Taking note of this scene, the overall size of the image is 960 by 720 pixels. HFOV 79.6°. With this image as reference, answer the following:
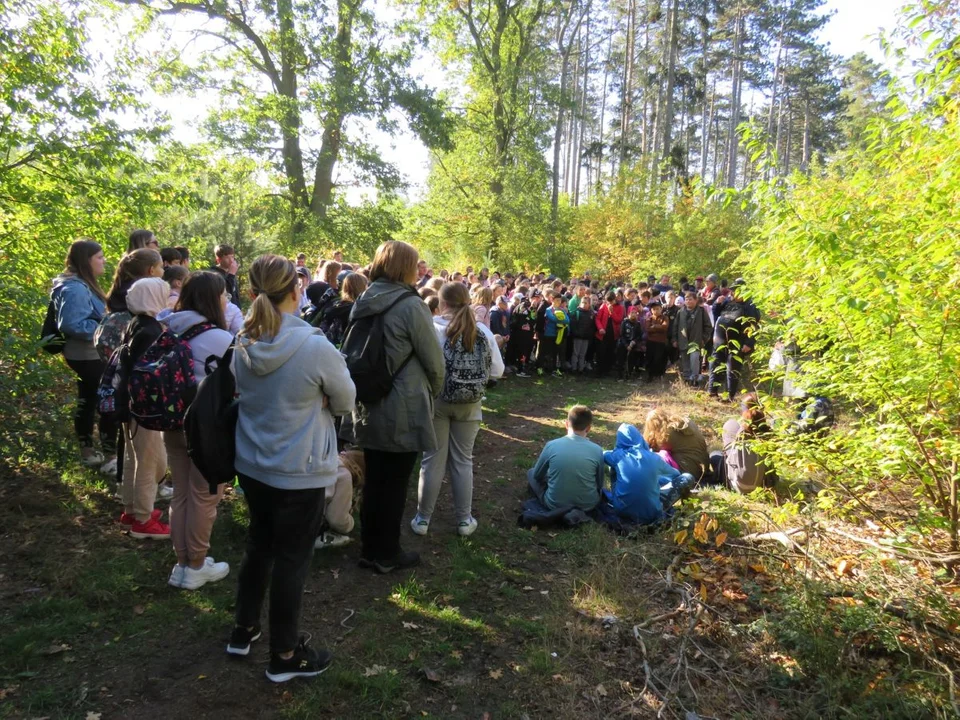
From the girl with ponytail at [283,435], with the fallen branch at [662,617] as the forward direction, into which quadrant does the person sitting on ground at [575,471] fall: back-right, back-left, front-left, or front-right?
front-left

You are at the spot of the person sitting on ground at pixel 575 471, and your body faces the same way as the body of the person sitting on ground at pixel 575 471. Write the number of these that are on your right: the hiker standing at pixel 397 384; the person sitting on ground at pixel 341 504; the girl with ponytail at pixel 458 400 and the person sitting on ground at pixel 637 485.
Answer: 1

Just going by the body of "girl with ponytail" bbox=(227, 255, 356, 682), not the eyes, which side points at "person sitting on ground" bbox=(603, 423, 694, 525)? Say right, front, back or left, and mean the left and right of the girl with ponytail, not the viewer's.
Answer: front

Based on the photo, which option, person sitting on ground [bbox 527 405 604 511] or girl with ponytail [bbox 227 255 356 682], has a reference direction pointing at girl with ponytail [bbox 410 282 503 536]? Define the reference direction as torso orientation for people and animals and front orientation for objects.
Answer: girl with ponytail [bbox 227 255 356 682]

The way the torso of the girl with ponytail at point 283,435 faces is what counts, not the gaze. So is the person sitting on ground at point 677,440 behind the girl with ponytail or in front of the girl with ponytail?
in front

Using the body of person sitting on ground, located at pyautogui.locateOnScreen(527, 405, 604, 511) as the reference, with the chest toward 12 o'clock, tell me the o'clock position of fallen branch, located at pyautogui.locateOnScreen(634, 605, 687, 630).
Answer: The fallen branch is roughly at 5 o'clock from the person sitting on ground.

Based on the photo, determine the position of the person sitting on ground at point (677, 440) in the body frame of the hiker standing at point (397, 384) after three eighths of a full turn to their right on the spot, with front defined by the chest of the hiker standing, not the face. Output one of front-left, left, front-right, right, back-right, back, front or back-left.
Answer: back-left

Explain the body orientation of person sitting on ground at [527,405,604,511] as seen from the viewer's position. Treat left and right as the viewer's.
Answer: facing away from the viewer

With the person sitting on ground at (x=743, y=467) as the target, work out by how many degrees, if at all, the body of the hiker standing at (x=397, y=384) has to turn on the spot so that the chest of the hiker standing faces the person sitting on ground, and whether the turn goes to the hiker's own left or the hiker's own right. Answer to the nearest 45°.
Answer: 0° — they already face them

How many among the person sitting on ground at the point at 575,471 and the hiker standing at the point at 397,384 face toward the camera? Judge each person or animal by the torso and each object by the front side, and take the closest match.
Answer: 0

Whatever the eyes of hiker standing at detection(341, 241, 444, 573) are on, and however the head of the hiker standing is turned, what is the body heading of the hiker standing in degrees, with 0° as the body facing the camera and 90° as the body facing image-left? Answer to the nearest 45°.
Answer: approximately 225°

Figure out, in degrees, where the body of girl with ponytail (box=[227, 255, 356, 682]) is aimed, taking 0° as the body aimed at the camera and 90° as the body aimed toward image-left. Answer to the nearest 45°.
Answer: approximately 225°

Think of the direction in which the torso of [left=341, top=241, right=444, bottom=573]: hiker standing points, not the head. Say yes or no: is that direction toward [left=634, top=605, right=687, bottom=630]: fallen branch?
no

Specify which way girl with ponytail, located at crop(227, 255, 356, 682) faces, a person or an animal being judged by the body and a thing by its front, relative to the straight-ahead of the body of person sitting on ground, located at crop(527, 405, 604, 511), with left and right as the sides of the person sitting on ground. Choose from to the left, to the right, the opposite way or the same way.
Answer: the same way

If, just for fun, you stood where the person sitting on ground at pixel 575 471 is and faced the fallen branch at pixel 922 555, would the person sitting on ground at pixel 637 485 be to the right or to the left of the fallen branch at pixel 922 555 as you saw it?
left

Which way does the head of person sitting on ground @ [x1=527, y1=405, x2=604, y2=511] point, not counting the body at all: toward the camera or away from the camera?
away from the camera

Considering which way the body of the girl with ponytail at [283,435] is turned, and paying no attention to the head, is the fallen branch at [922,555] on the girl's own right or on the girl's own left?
on the girl's own right
